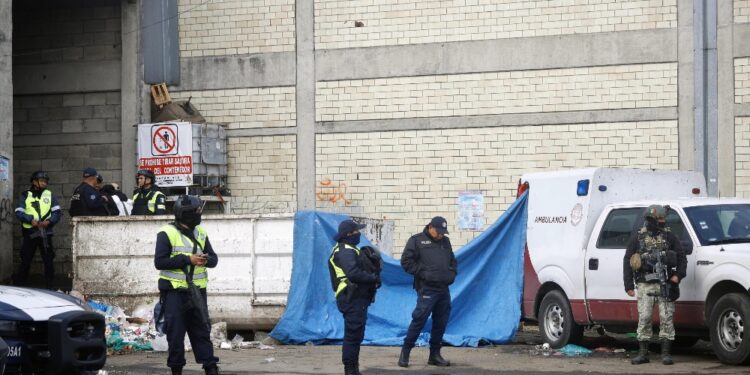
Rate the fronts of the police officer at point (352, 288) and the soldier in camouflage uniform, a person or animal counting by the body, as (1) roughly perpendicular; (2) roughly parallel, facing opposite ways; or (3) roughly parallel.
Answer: roughly perpendicular

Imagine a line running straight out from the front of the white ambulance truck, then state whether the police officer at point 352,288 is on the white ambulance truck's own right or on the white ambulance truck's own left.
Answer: on the white ambulance truck's own right

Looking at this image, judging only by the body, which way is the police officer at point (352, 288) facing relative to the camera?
to the viewer's right

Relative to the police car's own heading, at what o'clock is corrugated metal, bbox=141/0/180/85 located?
The corrugated metal is roughly at 8 o'clock from the police car.

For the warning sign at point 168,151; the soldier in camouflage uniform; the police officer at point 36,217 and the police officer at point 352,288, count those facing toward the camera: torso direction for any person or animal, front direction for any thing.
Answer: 3

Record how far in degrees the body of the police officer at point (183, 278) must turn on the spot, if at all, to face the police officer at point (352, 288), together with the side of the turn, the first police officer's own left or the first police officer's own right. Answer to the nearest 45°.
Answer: approximately 45° to the first police officer's own left

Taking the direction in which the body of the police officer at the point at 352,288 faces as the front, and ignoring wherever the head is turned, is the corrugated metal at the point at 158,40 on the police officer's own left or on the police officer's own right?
on the police officer's own left

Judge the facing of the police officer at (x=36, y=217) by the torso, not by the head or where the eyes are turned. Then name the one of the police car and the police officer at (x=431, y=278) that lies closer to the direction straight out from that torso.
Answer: the police car

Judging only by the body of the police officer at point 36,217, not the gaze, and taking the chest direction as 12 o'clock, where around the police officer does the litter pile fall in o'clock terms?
The litter pile is roughly at 11 o'clock from the police officer.

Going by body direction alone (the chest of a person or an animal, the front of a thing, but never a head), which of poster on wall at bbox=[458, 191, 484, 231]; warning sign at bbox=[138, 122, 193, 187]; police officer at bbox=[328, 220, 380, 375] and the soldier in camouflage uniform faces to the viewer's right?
the police officer

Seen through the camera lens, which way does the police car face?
facing the viewer and to the right of the viewer
